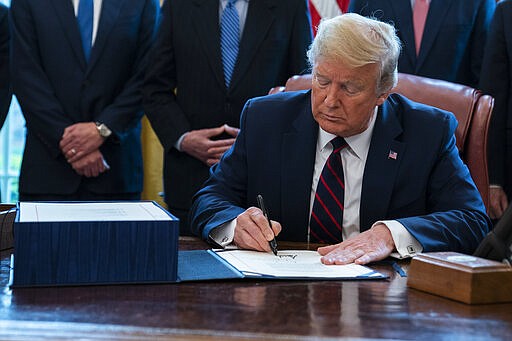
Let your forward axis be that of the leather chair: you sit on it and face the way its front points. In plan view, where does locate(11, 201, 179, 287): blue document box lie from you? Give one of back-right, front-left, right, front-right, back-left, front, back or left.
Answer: front-right

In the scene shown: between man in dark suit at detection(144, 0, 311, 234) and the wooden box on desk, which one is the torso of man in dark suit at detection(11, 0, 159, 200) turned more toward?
the wooden box on desk

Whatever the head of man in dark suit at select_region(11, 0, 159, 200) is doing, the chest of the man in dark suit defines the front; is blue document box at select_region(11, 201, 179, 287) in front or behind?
in front

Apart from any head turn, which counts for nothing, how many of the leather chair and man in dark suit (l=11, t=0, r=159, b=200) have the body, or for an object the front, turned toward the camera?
2

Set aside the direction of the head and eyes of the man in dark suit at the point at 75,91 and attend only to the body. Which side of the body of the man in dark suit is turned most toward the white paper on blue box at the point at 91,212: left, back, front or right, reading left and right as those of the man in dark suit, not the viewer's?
front

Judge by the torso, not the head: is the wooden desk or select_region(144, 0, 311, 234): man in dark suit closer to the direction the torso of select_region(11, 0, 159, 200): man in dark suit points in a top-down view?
the wooden desk

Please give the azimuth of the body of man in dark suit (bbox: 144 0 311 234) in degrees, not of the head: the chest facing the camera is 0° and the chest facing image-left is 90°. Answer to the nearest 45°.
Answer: approximately 0°

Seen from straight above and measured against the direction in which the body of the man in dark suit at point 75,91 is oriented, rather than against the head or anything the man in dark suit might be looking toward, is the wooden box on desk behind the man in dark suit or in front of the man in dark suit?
in front
